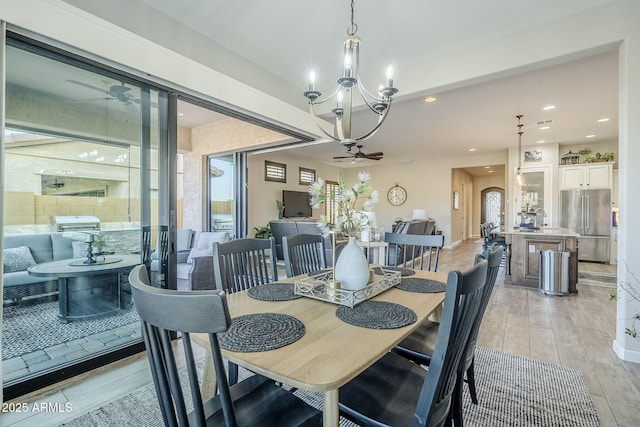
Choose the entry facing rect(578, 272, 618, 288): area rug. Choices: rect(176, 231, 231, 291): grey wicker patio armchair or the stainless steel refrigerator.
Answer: the stainless steel refrigerator

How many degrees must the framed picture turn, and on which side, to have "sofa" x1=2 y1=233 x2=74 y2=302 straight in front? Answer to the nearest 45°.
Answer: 0° — it already faces it

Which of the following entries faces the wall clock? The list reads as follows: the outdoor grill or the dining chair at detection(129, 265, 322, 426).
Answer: the dining chair

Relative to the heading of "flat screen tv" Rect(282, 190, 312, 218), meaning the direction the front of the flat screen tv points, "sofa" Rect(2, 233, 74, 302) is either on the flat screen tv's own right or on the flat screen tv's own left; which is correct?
on the flat screen tv's own right

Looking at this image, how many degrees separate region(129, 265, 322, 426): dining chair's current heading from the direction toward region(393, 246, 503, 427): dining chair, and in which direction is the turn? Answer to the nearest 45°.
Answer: approximately 45° to its right

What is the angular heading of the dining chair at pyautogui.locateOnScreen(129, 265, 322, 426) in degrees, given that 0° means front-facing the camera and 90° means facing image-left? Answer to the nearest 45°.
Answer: approximately 225°

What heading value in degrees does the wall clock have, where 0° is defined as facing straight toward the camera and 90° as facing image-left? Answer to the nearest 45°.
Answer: approximately 0°

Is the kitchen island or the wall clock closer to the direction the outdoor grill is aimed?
the kitchen island
